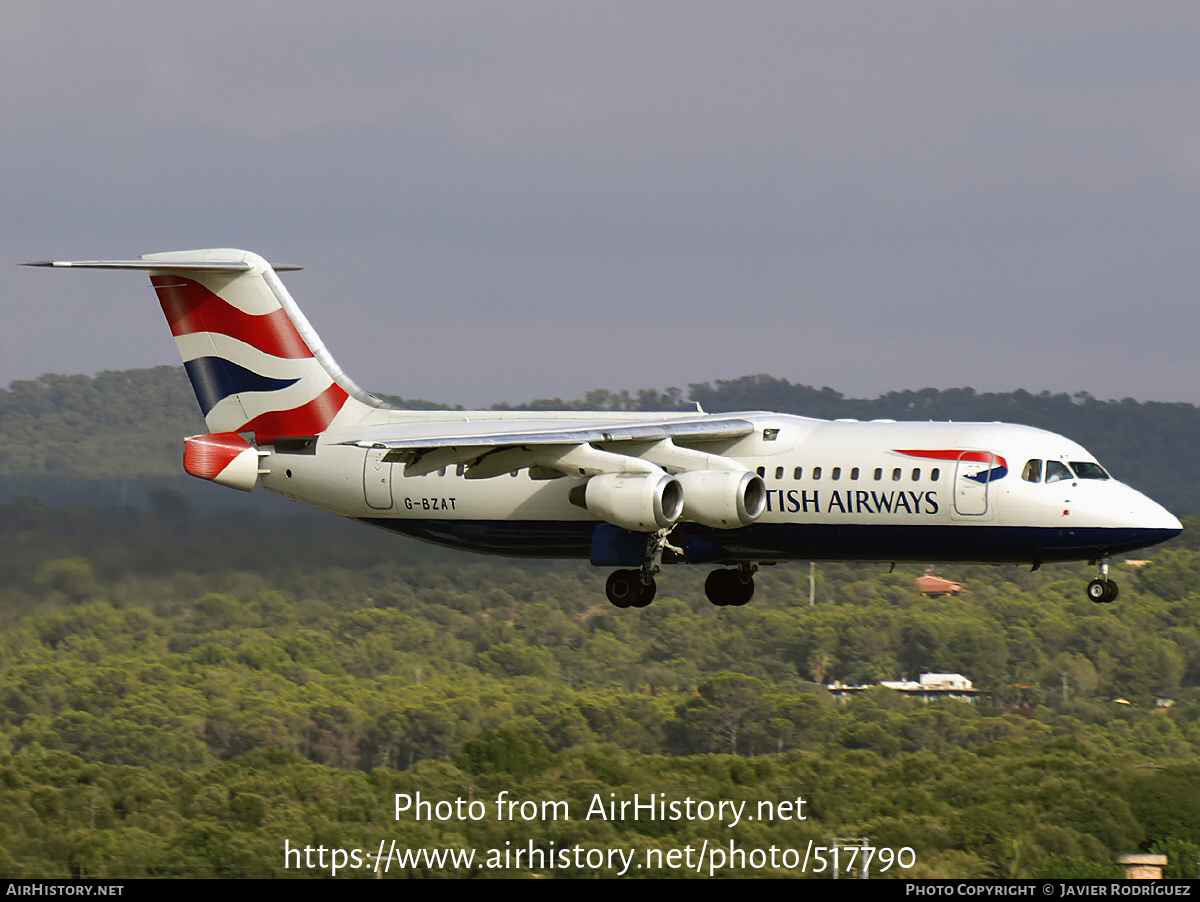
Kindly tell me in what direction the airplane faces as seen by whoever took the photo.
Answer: facing the viewer and to the right of the viewer
